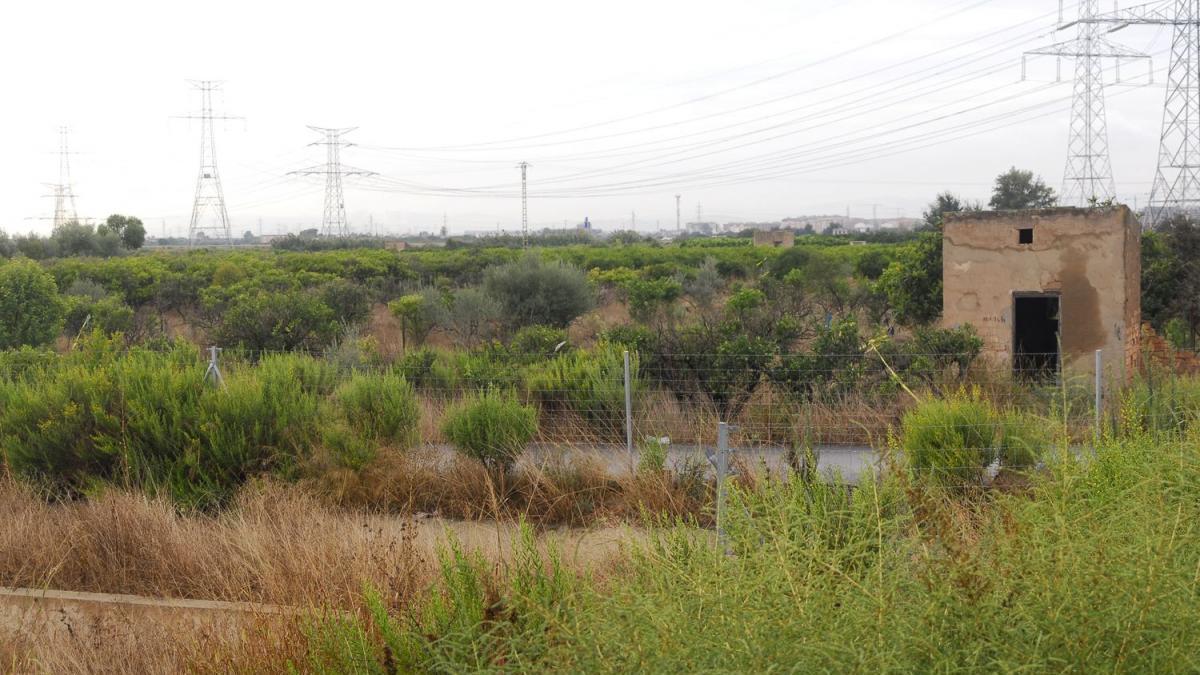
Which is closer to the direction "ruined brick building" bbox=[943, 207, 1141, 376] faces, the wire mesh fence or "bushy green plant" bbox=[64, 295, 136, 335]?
the wire mesh fence

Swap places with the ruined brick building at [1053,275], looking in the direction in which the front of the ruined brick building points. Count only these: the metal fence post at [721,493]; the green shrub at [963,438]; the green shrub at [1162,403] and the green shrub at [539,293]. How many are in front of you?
3

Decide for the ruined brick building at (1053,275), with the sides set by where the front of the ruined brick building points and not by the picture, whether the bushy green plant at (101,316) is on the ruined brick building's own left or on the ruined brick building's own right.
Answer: on the ruined brick building's own right

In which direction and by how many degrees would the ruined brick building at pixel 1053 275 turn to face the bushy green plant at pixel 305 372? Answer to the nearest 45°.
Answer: approximately 45° to its right

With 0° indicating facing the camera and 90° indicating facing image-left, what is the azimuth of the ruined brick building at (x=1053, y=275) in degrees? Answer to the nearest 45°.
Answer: approximately 0°

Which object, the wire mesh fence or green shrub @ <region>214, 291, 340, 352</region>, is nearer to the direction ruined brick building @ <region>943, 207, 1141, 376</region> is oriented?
the wire mesh fence

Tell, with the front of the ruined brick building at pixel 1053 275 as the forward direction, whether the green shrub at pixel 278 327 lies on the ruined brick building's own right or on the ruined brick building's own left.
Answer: on the ruined brick building's own right

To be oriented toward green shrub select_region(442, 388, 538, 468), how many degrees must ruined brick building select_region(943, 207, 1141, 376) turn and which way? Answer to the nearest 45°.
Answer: approximately 45° to its right

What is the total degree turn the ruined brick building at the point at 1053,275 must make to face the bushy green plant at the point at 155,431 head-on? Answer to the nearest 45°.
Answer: approximately 45° to its right

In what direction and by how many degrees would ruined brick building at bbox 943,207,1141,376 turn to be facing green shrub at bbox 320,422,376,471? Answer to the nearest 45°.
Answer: approximately 45° to its right

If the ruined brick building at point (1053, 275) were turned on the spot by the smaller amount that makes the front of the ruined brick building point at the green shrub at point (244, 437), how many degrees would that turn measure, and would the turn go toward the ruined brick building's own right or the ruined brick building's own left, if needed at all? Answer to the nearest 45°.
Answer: approximately 45° to the ruined brick building's own right

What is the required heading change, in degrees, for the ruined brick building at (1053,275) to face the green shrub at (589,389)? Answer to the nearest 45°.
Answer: approximately 45° to its right
